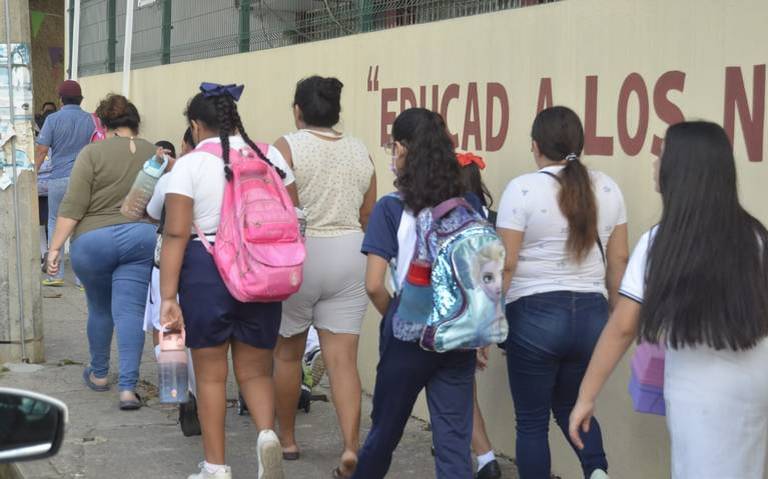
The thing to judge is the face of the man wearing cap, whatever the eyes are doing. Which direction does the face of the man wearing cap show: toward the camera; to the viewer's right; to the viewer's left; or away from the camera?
away from the camera

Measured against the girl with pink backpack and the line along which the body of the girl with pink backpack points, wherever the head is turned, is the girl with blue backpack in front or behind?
behind

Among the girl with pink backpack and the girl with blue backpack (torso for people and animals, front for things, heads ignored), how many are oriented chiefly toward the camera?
0

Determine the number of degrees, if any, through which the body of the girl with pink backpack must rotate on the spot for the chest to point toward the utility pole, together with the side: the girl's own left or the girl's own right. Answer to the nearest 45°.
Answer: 0° — they already face it

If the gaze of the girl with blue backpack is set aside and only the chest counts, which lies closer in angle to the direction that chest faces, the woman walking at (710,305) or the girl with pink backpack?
the girl with pink backpack

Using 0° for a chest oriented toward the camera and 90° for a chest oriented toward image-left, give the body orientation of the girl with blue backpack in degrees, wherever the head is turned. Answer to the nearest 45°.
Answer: approximately 135°

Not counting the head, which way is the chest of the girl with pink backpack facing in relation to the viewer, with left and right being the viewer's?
facing away from the viewer and to the left of the viewer

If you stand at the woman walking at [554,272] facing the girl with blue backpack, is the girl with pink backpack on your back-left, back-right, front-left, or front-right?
front-right

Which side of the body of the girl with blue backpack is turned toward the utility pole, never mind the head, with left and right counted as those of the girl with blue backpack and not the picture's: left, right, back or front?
front

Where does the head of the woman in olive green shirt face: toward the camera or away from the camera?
away from the camera

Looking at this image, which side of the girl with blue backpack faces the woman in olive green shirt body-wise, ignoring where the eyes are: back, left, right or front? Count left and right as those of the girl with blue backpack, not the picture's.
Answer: front
